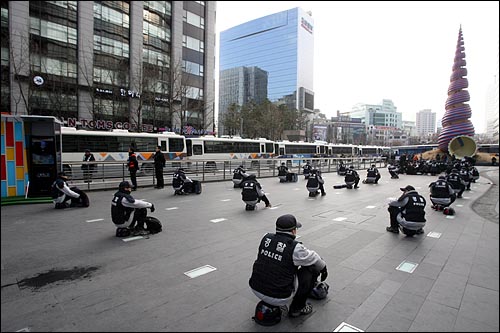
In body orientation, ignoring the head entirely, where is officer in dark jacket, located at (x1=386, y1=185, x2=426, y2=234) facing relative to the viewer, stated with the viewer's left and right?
facing away from the viewer and to the left of the viewer

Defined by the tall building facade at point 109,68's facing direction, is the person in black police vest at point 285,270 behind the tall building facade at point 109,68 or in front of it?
in front

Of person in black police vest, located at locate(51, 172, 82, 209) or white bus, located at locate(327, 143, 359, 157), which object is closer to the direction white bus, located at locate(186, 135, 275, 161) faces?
the white bus

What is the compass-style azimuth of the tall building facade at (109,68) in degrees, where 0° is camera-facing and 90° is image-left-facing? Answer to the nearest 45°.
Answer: approximately 315°

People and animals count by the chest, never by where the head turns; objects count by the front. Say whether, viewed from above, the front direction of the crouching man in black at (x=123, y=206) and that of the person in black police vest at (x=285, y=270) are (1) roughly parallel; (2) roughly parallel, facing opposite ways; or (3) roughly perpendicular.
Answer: roughly parallel

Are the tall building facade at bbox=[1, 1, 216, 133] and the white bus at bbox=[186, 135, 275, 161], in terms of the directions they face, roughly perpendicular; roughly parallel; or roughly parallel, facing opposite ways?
roughly perpendicular

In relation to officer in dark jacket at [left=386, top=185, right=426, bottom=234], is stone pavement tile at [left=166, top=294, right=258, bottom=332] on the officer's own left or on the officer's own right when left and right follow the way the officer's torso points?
on the officer's own left

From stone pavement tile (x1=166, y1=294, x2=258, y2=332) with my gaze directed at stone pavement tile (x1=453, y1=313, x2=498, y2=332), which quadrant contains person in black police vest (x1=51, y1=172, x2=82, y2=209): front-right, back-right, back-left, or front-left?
back-left

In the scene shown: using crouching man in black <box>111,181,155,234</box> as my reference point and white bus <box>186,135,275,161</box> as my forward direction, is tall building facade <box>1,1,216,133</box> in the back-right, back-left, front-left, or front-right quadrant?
front-left
